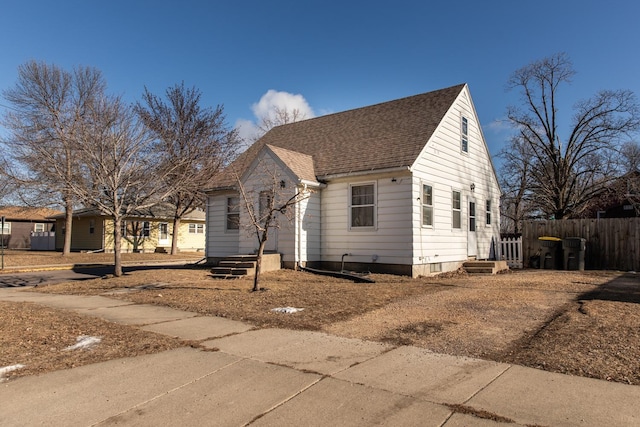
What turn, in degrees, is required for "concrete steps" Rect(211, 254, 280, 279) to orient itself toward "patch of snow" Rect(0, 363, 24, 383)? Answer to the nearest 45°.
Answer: approximately 45° to its left

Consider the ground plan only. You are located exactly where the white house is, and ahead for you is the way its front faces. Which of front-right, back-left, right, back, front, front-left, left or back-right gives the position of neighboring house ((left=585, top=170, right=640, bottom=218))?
back

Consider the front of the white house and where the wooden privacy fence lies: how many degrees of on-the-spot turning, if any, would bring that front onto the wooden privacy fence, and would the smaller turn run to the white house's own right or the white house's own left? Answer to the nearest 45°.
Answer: approximately 135° to the white house's own left

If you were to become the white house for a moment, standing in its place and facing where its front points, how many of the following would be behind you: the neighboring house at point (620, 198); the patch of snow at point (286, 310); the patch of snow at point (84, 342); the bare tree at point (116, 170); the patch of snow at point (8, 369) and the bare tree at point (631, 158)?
2

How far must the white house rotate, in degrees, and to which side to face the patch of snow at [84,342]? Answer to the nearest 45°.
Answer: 0° — it already faces it

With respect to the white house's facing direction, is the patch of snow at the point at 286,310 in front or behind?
in front

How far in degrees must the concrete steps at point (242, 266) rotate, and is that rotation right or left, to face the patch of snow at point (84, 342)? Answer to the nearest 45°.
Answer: approximately 45° to its left

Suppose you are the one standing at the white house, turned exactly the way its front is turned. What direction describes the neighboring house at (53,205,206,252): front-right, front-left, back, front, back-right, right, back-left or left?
right

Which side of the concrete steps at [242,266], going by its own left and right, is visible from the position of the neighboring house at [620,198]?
back

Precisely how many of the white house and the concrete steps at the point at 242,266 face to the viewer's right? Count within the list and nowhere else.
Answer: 0

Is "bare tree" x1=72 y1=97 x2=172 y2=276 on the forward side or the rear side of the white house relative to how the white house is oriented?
on the forward side

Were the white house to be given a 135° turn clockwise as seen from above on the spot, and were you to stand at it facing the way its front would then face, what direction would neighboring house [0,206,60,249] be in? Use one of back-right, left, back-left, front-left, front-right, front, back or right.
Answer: front-left

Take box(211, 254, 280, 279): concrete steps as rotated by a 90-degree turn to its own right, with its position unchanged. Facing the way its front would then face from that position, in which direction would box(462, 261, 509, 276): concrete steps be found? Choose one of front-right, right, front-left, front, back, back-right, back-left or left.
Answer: back-right

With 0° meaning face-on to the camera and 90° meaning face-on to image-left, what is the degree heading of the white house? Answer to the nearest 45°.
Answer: approximately 45°
